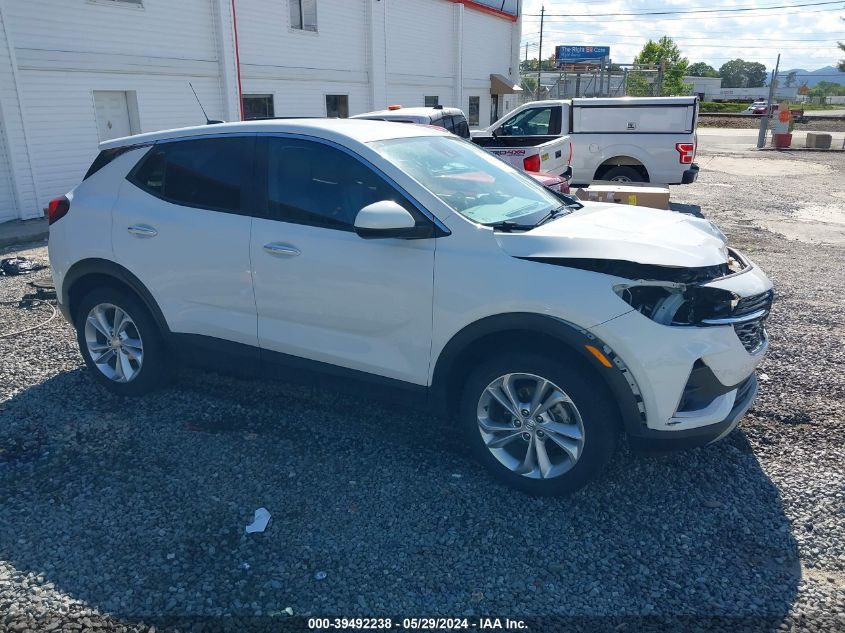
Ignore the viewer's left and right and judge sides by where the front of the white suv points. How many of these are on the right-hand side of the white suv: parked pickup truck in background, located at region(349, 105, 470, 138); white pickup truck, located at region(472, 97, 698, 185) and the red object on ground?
0

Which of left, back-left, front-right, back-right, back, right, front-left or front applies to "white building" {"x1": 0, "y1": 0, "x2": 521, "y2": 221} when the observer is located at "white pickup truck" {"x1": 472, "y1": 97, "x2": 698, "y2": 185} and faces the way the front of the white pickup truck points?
front

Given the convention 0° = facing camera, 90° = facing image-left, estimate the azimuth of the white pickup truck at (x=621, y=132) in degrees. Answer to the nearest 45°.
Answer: approximately 90°

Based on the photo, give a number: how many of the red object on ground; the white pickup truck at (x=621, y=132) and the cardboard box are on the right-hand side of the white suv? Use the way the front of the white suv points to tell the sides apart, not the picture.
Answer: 0

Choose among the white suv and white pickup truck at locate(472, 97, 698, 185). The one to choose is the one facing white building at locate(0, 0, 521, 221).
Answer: the white pickup truck

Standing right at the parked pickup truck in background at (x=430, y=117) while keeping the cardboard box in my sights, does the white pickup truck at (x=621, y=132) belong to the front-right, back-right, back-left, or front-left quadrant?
front-left

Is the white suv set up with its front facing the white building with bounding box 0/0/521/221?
no

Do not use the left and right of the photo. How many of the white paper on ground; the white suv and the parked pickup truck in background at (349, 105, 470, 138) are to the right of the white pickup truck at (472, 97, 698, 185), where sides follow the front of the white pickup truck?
0

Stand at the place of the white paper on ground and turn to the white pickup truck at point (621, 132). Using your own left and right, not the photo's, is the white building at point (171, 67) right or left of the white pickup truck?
left

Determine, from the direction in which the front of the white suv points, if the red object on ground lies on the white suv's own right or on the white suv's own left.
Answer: on the white suv's own left

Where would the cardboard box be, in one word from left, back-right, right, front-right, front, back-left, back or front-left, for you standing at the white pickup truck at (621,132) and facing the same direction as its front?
left

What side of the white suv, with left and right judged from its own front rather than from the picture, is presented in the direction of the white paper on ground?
right

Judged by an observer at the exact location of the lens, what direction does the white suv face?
facing the viewer and to the right of the viewer

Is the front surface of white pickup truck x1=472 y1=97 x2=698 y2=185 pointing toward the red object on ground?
no

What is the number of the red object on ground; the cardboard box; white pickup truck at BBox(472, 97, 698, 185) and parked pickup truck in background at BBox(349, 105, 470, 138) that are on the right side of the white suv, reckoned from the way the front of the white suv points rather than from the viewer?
0

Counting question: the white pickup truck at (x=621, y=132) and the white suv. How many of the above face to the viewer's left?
1

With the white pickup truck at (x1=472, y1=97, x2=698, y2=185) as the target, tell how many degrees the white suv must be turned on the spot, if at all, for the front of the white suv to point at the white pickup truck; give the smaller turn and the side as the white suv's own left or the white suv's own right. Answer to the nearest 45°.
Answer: approximately 135° to the white suv's own left
